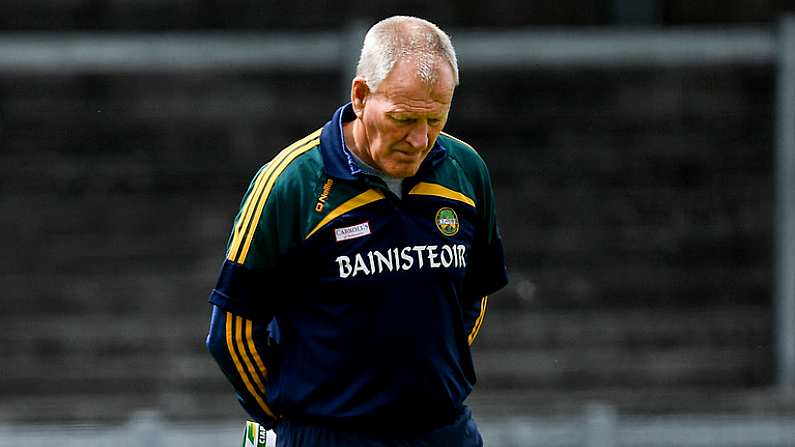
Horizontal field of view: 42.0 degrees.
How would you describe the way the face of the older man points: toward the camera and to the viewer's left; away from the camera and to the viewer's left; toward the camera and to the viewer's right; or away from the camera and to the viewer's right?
toward the camera and to the viewer's right

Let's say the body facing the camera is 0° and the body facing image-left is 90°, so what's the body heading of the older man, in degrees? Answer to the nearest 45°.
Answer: approximately 315°
